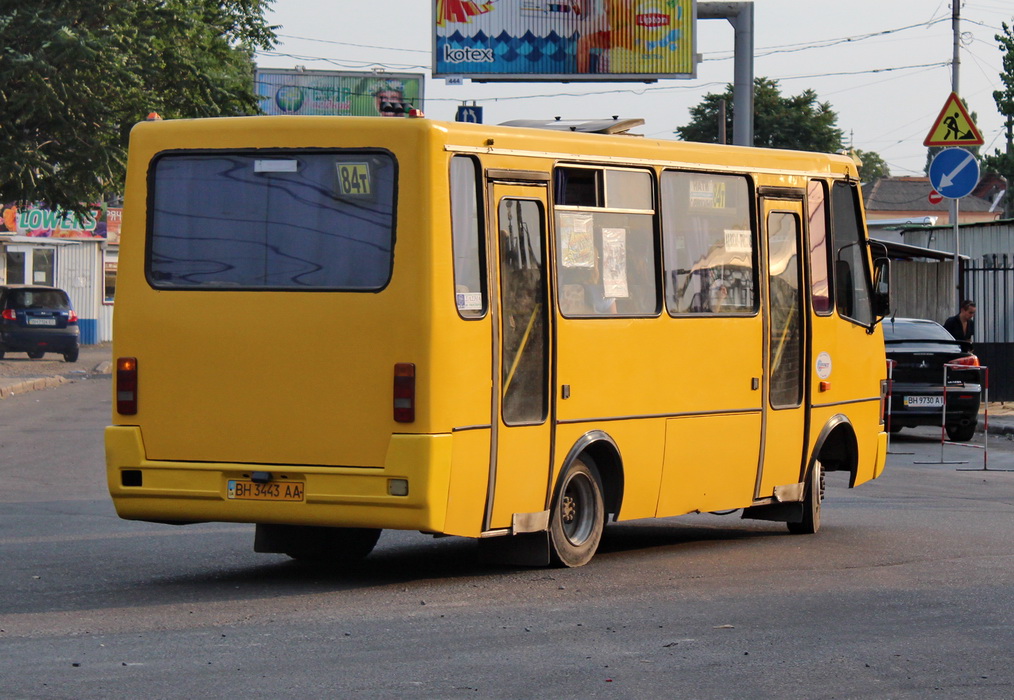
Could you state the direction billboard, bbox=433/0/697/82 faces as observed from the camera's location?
facing the viewer

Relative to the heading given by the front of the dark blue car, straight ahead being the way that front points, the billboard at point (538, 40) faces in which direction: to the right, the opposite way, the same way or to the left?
the opposite way

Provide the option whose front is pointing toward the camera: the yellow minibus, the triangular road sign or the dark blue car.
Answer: the triangular road sign

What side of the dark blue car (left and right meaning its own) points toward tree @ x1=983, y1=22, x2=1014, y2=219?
right

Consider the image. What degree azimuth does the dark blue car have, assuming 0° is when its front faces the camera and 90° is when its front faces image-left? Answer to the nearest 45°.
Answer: approximately 180°

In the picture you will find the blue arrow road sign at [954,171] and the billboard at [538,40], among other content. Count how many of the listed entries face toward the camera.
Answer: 2

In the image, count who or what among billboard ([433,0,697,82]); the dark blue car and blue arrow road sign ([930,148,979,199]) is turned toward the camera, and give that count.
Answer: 2

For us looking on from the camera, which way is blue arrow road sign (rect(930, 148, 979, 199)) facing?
facing the viewer

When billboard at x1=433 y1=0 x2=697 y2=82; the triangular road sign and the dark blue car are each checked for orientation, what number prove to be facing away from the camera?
1

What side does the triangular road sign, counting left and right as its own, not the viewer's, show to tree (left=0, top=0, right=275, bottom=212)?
right

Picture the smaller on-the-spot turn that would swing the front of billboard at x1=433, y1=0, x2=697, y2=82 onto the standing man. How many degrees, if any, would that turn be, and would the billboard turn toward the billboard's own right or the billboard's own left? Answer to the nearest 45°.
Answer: approximately 45° to the billboard's own left

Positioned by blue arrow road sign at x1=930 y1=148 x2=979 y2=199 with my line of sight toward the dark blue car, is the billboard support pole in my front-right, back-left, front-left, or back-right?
front-right

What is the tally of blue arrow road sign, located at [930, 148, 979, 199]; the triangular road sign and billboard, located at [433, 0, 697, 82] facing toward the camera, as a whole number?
3

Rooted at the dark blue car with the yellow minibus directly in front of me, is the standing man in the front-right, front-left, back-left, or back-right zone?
front-left
